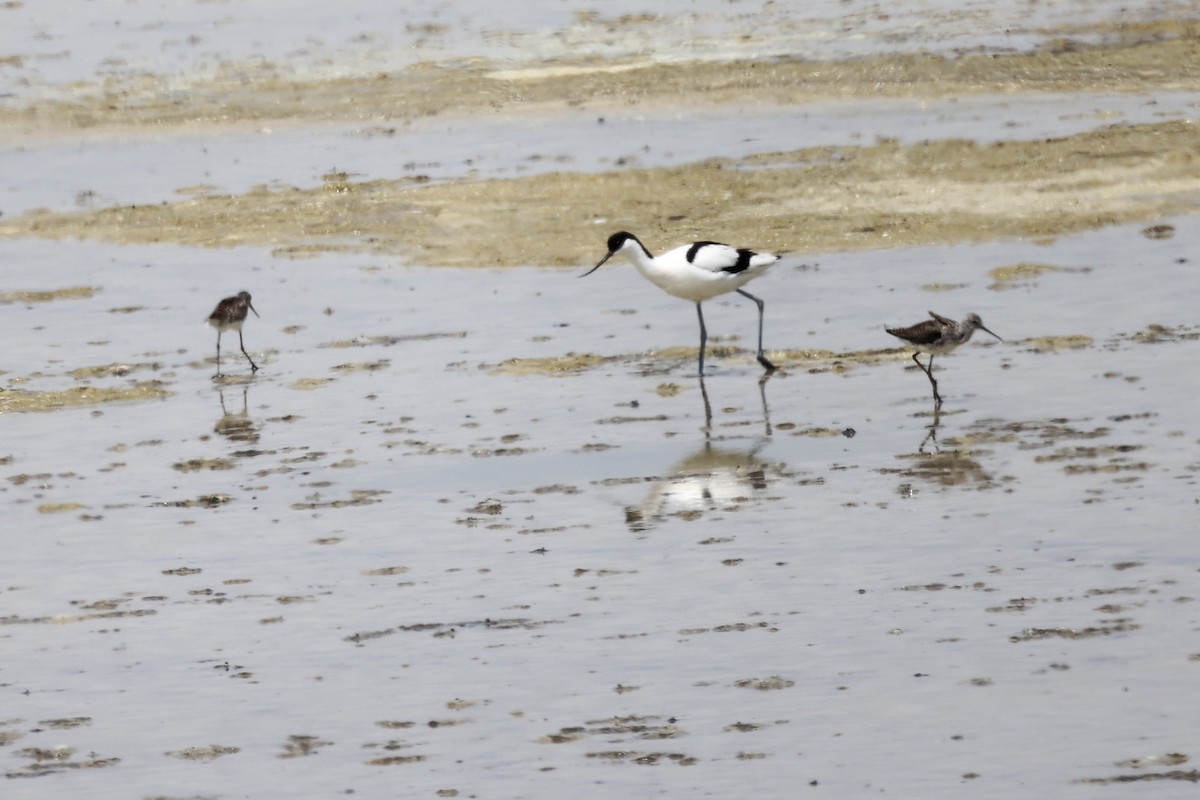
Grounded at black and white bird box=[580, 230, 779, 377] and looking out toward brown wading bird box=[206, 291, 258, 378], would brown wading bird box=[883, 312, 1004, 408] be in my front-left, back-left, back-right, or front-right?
back-left

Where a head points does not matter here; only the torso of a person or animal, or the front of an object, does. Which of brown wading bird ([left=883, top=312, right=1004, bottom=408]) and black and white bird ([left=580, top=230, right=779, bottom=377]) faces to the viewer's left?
the black and white bird

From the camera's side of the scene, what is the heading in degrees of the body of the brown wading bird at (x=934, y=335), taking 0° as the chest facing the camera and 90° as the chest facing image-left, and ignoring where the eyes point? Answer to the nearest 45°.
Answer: approximately 270°

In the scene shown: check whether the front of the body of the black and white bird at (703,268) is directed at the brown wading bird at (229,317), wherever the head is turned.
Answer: yes

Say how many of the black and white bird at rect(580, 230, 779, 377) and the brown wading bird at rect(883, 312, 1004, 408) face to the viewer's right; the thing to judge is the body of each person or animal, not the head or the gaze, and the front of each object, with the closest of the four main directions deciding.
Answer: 1

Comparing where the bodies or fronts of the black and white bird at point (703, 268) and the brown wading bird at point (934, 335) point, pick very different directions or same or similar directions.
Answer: very different directions

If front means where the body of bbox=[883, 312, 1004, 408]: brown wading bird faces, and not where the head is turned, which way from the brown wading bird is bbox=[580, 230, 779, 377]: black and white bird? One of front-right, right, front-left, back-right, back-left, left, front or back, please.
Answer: back-left

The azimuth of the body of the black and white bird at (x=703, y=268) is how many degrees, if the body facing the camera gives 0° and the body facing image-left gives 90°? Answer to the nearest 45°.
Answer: approximately 90°

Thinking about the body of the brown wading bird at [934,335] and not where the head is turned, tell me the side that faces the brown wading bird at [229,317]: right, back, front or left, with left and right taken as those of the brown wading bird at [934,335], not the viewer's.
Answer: back

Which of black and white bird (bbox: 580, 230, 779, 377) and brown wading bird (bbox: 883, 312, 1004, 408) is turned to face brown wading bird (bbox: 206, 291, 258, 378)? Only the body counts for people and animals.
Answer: the black and white bird
